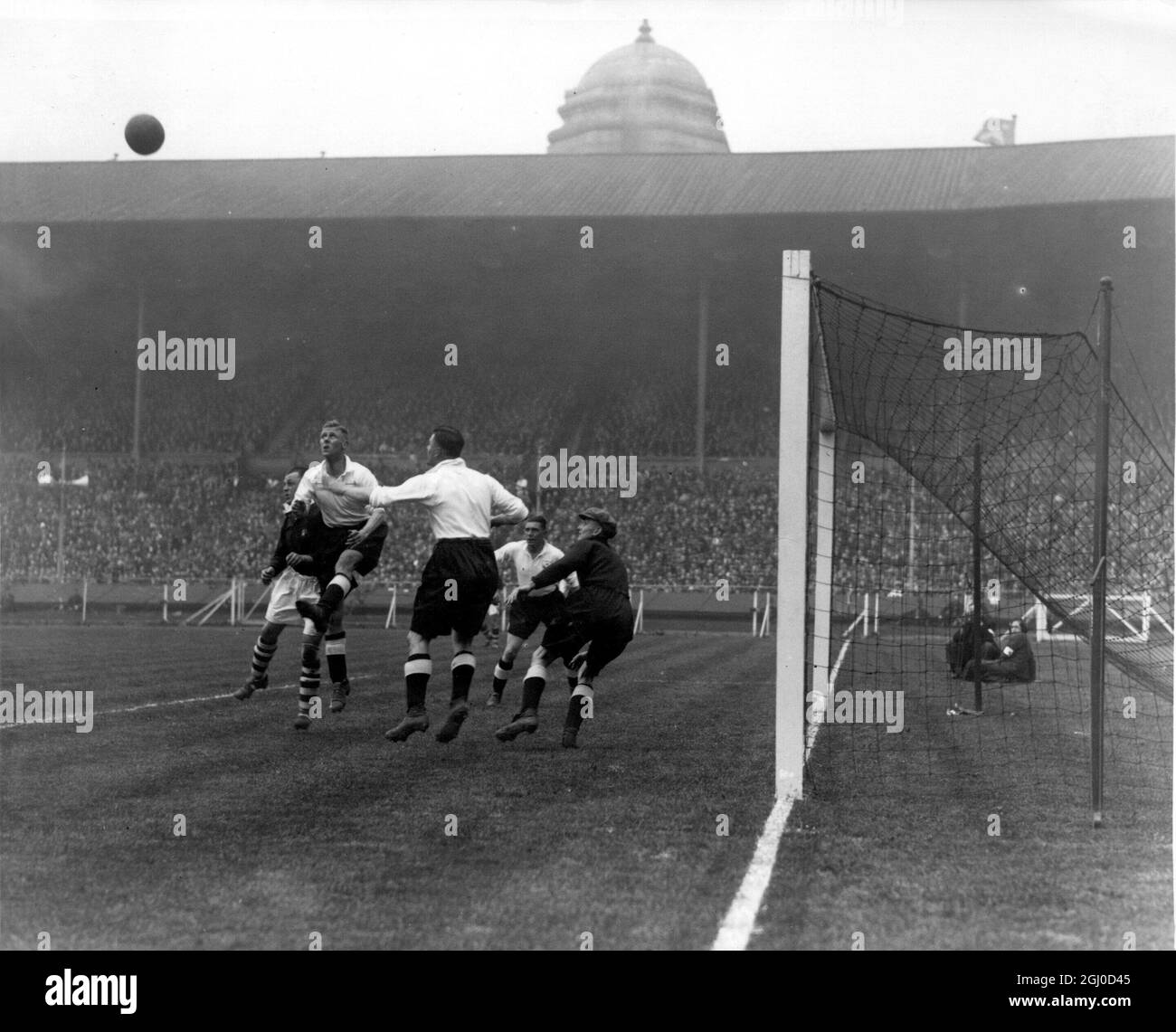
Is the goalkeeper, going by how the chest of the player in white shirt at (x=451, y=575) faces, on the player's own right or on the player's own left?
on the player's own right

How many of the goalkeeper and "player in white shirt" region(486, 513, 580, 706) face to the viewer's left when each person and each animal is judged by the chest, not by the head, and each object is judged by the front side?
1

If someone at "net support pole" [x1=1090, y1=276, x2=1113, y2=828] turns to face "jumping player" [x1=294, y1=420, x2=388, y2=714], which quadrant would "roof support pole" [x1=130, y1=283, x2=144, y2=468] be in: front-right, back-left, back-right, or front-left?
front-right

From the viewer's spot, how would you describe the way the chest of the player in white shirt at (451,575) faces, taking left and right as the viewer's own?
facing away from the viewer and to the left of the viewer

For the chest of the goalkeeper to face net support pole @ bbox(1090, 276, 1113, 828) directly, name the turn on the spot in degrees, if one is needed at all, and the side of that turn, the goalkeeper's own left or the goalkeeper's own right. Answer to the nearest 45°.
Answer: approximately 135° to the goalkeeper's own left

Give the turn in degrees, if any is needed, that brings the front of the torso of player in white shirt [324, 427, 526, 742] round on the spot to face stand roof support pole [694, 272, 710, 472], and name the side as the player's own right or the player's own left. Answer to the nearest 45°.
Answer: approximately 45° to the player's own right

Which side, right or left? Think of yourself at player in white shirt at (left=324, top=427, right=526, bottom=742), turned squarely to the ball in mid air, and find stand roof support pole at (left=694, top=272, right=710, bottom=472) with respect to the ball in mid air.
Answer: right

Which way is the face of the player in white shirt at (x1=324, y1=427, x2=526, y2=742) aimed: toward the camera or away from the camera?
away from the camera

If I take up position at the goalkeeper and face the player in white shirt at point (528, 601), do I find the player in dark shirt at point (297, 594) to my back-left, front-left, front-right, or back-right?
front-left

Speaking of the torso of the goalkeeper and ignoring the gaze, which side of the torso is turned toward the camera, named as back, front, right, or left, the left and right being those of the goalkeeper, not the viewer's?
left

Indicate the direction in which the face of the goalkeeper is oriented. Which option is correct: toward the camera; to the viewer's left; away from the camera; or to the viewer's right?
to the viewer's left

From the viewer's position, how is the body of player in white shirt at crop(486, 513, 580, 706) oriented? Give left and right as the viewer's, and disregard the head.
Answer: facing the viewer

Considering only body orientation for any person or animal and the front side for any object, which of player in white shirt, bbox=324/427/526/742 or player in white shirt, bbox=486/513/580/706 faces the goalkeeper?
player in white shirt, bbox=486/513/580/706

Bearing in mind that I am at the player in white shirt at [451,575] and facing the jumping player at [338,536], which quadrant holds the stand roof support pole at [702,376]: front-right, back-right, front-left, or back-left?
front-right

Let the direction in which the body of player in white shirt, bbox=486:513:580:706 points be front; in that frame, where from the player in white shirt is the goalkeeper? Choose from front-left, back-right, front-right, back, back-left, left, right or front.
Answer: front
